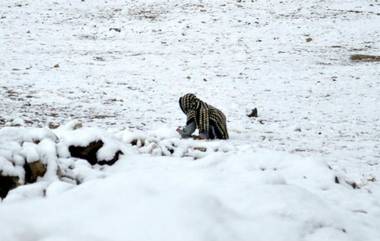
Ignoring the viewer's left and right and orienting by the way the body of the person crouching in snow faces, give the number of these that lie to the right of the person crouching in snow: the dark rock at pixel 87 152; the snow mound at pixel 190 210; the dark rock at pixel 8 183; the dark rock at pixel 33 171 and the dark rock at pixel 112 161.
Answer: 0

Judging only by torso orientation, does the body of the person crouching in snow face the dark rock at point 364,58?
no

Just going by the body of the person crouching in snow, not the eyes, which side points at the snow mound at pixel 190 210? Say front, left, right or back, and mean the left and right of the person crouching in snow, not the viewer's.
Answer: left

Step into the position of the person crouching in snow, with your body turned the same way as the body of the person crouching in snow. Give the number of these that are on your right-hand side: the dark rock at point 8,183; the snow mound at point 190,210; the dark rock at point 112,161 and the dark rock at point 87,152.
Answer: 0

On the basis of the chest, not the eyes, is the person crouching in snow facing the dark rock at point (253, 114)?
no

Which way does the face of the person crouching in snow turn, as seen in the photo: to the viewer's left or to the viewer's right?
to the viewer's left

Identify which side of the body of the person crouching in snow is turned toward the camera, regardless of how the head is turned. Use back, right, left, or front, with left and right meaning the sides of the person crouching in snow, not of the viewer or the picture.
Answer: left

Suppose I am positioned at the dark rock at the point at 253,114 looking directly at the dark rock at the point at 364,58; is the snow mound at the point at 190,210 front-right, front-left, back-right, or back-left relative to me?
back-right

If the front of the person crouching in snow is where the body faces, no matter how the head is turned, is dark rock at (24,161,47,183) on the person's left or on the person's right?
on the person's left

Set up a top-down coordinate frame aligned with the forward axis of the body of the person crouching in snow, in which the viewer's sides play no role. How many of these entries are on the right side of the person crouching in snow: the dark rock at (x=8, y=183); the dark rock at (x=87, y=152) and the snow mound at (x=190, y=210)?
0

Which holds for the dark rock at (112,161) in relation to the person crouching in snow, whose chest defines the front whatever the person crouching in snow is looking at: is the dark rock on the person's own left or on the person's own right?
on the person's own left
